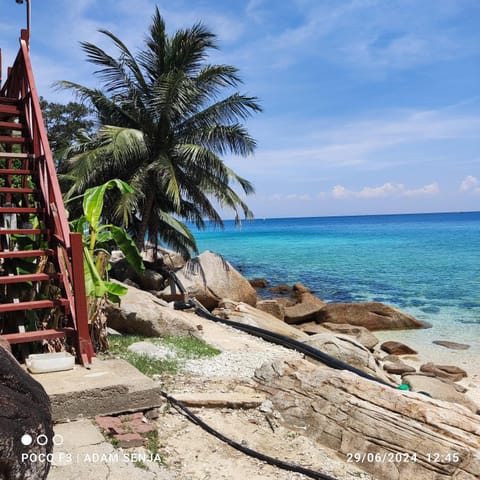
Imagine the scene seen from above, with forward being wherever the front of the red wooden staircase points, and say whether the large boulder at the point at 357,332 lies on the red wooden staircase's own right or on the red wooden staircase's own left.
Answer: on the red wooden staircase's own left

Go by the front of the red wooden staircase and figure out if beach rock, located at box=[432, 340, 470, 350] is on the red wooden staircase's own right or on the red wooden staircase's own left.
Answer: on the red wooden staircase's own left

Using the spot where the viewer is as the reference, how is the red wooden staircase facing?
facing the viewer

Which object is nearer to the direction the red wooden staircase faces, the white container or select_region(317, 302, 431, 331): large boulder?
the white container

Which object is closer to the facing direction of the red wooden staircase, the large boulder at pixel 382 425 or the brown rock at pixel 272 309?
the large boulder

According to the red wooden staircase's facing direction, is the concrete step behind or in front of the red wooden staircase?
in front

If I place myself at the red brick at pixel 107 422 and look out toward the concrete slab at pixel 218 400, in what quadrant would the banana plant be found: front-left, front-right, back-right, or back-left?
front-left

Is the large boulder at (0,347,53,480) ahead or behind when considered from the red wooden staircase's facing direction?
ahead

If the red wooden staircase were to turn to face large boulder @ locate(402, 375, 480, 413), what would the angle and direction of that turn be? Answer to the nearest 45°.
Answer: approximately 90° to its left

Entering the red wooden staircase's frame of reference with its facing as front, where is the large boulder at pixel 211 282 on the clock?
The large boulder is roughly at 7 o'clock from the red wooden staircase.

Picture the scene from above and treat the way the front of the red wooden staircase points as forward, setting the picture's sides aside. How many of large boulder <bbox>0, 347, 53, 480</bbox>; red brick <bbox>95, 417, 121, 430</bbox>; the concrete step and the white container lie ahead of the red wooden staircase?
4

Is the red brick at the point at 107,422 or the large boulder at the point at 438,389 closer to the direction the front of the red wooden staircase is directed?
the red brick

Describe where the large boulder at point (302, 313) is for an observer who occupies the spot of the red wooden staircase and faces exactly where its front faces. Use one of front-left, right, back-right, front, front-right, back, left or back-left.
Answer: back-left
